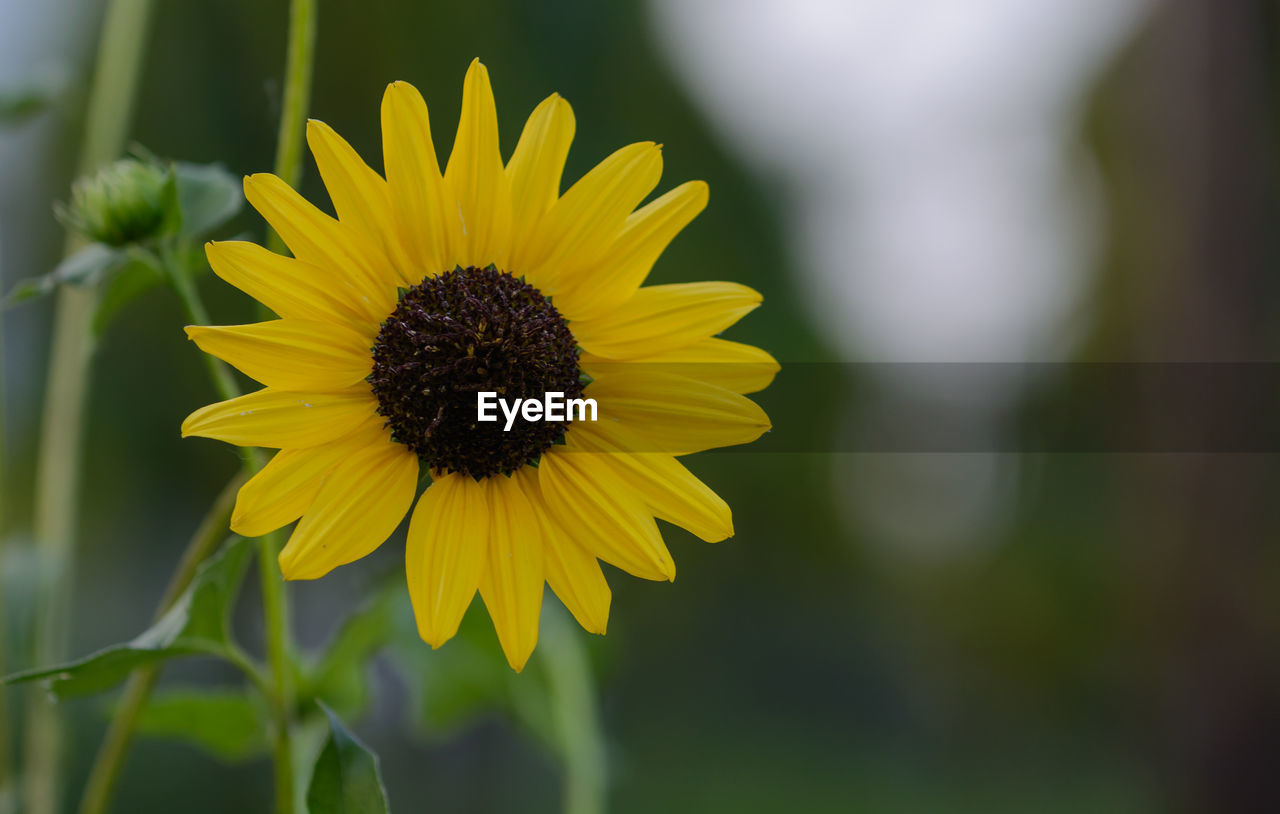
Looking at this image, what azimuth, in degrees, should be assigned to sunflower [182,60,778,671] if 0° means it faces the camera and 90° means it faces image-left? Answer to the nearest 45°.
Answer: approximately 0°
